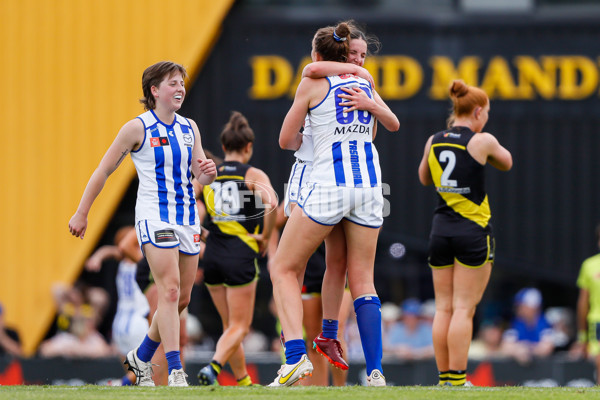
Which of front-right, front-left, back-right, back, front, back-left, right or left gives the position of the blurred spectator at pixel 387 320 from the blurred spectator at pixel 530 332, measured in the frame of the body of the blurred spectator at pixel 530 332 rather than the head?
right

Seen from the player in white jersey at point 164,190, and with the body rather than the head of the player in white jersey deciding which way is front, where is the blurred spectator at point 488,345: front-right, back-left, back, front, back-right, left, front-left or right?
left

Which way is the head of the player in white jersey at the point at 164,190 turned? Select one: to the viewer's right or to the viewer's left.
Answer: to the viewer's right

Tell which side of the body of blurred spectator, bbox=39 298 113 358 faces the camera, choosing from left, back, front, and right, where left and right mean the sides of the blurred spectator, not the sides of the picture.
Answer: front

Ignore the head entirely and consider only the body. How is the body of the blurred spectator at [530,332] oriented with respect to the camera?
toward the camera

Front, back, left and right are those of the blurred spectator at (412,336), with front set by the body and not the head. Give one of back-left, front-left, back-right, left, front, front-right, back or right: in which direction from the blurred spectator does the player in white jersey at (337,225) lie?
front

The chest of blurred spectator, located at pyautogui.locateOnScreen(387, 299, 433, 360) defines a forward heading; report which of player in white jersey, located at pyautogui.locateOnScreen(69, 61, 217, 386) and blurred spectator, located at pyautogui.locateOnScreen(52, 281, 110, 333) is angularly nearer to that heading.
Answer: the player in white jersey

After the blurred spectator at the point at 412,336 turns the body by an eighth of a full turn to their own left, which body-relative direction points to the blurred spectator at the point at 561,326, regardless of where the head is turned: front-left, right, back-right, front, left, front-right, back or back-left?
left

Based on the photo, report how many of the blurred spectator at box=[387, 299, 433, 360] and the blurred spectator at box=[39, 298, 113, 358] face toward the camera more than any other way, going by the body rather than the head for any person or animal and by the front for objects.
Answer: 2
